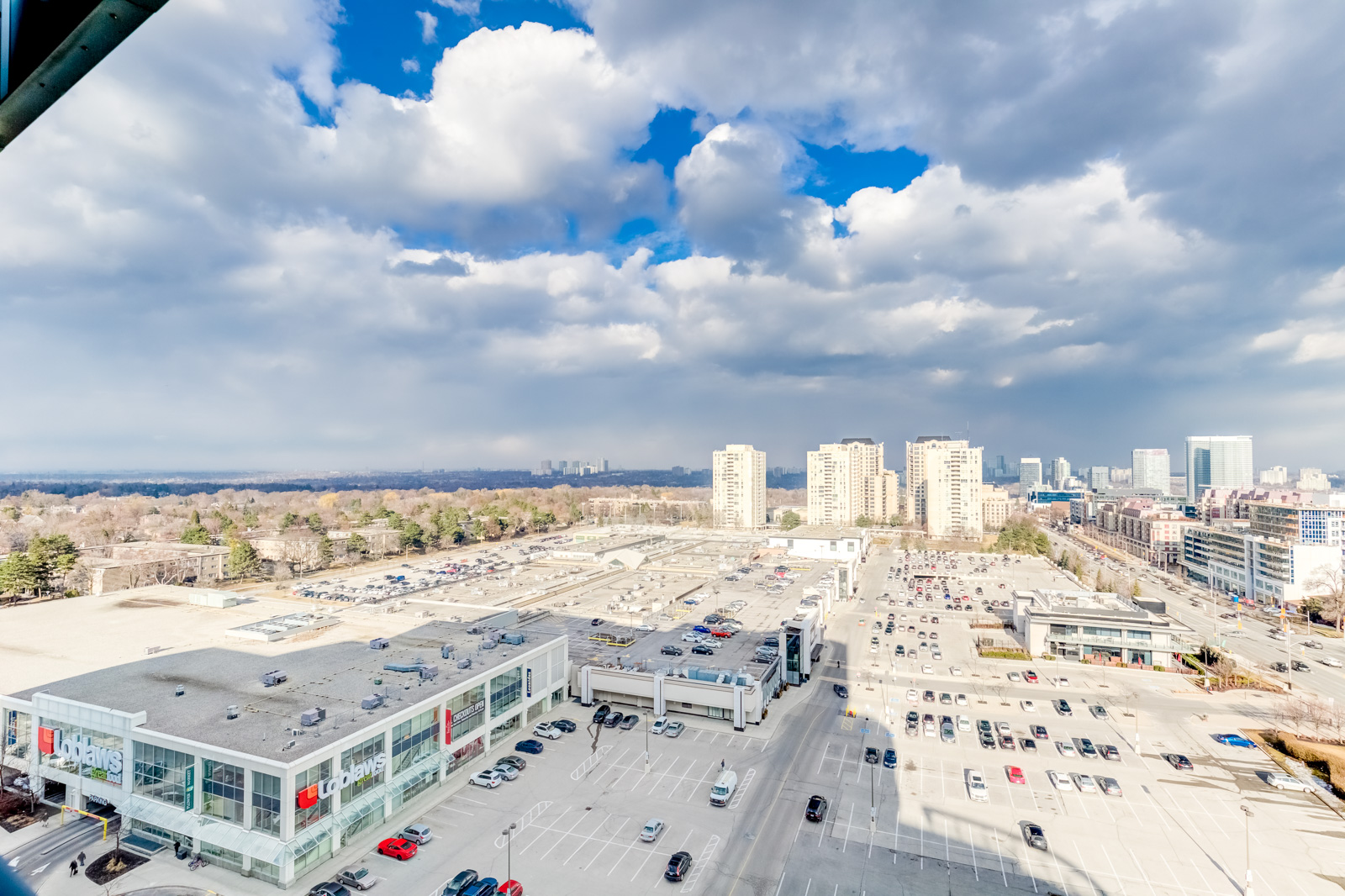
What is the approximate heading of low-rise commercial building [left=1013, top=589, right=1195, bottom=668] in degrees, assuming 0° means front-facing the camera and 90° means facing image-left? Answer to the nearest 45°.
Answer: approximately 0°

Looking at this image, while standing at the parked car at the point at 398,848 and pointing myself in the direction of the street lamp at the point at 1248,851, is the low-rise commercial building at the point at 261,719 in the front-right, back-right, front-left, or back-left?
back-left

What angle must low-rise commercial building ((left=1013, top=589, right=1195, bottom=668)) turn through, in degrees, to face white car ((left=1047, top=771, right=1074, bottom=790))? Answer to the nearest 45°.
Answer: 0° — it already faces it

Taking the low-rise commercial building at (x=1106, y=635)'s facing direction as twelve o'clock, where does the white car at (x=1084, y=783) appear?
The white car is roughly at 12 o'clock from the low-rise commercial building.

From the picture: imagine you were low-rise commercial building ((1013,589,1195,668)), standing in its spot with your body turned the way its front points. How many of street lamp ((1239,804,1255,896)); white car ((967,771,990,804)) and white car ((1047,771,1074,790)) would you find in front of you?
3
